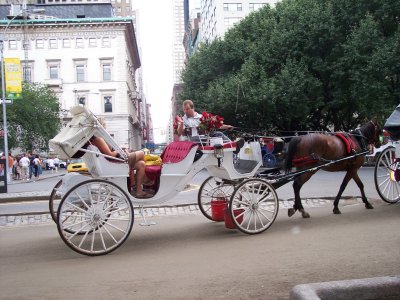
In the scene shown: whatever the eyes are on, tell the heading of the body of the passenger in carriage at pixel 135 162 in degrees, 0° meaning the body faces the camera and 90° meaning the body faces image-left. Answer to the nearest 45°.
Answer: approximately 270°

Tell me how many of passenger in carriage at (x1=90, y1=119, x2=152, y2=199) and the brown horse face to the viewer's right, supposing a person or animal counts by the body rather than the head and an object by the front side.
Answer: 2

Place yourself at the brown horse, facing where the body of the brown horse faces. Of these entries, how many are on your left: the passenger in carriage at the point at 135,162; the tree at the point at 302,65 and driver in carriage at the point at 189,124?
1

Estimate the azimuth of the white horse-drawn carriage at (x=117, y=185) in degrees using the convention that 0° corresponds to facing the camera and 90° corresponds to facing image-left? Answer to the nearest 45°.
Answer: approximately 270°

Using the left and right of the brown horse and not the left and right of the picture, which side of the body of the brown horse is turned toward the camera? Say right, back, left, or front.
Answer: right

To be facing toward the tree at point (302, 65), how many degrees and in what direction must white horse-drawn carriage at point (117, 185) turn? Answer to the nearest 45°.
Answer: approximately 45° to its left

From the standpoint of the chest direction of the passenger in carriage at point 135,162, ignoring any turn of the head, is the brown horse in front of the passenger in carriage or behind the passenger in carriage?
in front

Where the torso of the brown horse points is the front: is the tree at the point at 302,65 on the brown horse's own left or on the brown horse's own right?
on the brown horse's own left

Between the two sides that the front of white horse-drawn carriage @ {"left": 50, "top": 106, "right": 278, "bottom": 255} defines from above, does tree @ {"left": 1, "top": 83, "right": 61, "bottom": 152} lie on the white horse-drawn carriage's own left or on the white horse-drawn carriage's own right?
on the white horse-drawn carriage's own left

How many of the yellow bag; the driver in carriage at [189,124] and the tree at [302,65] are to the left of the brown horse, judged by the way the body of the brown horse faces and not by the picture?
1

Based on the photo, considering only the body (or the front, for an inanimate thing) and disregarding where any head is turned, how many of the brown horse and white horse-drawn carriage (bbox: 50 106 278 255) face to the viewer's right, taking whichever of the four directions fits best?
2
